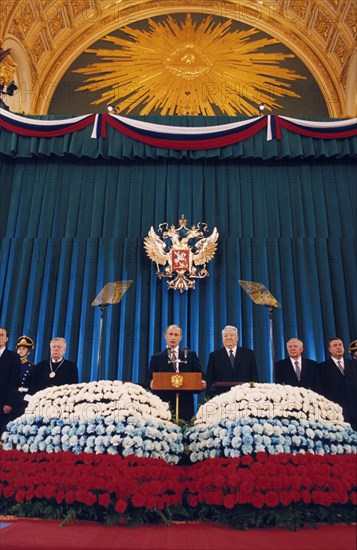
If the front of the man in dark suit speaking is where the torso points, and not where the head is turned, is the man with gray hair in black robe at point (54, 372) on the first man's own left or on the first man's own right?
on the first man's own right

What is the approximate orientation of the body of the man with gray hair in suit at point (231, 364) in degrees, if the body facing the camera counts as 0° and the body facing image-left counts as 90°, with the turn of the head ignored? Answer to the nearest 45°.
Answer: approximately 0°

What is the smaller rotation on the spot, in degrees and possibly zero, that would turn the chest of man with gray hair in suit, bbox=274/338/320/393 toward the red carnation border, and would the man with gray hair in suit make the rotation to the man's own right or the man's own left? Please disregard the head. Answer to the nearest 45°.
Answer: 0° — they already face it

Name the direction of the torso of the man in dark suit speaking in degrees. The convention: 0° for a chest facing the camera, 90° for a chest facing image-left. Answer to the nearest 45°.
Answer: approximately 0°

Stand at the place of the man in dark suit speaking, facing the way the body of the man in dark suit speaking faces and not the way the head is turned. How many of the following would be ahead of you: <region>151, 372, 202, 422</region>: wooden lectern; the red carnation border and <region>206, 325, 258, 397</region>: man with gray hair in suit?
2

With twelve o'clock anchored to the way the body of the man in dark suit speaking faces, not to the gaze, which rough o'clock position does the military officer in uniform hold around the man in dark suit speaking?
The military officer in uniform is roughly at 4 o'clock from the man in dark suit speaking.

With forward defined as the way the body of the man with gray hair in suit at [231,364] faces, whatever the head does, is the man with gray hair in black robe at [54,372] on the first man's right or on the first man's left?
on the first man's right

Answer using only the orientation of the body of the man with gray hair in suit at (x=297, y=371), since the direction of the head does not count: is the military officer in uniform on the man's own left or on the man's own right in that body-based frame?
on the man's own right

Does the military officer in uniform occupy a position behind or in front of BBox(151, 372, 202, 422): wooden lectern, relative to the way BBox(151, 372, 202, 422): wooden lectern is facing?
behind

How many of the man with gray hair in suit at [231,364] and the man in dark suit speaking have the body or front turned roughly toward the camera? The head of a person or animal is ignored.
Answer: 2
